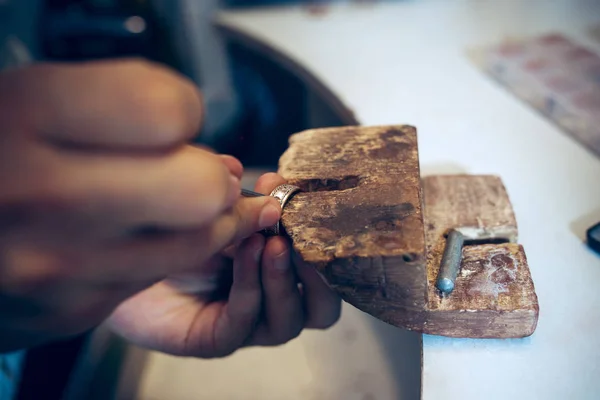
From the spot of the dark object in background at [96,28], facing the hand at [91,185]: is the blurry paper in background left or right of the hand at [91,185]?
left

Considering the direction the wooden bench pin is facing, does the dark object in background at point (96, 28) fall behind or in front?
in front

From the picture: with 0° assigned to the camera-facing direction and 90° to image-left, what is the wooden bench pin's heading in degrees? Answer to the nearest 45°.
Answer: approximately 90°

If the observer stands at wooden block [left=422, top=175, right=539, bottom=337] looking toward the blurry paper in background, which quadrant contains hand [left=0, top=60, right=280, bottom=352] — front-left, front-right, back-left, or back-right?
back-left
